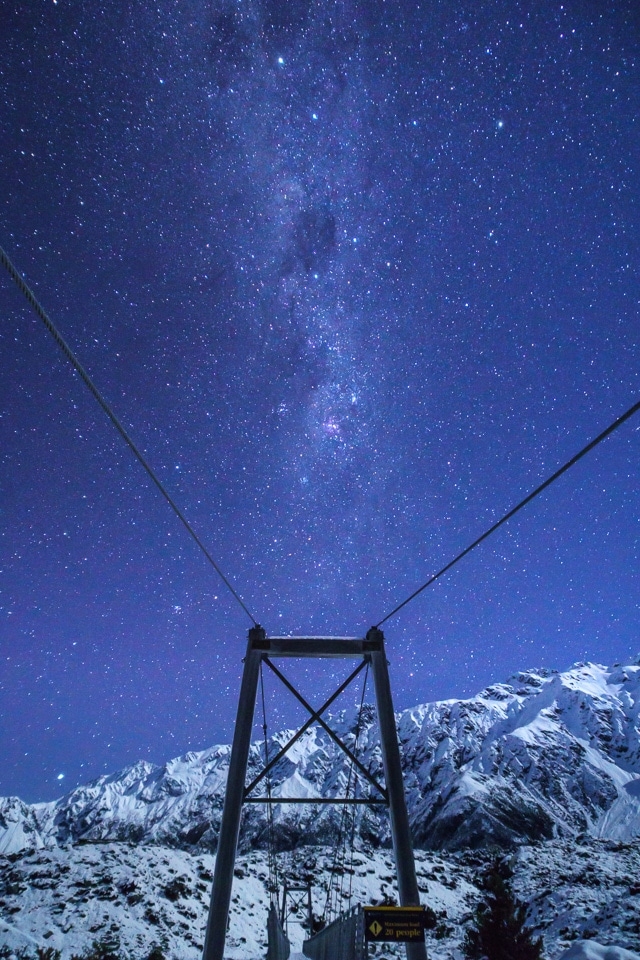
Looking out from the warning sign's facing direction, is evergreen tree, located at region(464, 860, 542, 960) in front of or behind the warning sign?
behind

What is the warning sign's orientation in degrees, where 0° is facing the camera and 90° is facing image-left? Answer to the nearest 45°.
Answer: approximately 0°
